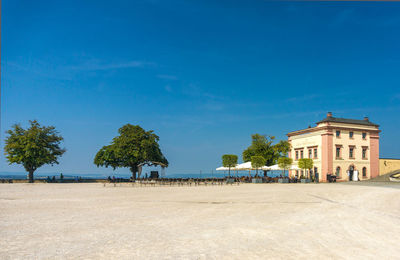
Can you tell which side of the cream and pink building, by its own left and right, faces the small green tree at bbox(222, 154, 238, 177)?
right

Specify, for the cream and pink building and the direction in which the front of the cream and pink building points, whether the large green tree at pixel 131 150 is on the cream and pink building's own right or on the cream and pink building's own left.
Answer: on the cream and pink building's own right

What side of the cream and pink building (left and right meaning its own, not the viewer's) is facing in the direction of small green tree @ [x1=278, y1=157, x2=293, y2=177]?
right

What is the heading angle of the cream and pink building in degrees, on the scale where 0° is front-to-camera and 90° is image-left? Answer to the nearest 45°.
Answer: approximately 315°
